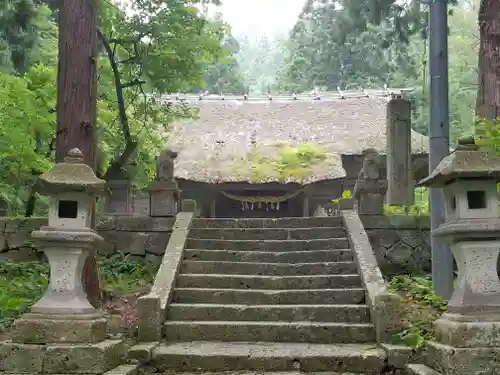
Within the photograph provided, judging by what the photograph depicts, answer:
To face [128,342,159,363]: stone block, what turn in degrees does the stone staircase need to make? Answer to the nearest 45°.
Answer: approximately 45° to its right

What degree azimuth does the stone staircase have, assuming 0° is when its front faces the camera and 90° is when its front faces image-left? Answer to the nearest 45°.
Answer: approximately 0°

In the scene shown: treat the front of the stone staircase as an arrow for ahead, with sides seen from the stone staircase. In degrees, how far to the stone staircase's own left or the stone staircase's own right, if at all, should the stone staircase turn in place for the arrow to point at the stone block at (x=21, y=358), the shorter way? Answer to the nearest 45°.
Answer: approximately 45° to the stone staircase's own right

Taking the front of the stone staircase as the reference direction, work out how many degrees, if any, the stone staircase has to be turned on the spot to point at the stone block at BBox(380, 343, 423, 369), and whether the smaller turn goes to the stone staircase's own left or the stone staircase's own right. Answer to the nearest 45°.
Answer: approximately 45° to the stone staircase's own left

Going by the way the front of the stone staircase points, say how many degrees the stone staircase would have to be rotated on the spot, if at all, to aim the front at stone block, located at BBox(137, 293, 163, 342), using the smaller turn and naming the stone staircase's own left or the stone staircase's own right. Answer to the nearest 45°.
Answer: approximately 45° to the stone staircase's own right

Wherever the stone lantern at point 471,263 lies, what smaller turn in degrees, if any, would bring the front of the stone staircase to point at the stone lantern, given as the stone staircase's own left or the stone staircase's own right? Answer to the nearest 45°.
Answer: approximately 45° to the stone staircase's own left

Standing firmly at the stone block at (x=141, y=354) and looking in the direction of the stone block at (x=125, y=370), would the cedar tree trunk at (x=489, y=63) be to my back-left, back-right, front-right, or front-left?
back-left

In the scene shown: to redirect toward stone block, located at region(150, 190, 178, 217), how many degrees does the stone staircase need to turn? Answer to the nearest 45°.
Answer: approximately 135° to its right
